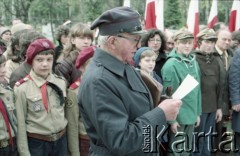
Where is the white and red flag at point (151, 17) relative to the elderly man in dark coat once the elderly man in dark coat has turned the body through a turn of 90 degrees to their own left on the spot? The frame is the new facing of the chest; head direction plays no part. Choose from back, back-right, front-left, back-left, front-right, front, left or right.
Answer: front

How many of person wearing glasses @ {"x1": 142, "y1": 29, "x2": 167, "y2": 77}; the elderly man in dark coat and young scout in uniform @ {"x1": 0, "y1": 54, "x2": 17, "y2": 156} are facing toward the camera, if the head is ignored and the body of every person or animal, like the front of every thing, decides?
2

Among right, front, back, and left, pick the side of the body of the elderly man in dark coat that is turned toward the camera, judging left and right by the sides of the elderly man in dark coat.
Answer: right

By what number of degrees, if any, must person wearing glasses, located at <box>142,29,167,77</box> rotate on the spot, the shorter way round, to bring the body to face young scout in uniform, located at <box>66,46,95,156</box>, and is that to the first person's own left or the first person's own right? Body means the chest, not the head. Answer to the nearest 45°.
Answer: approximately 45° to the first person's own right

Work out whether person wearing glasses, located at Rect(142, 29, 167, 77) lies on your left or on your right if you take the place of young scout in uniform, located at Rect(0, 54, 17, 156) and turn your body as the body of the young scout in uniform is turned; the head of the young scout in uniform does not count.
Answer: on your left

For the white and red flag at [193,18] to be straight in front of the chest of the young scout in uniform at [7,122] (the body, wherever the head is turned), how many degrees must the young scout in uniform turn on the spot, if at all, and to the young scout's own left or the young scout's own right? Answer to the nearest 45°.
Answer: approximately 135° to the young scout's own left

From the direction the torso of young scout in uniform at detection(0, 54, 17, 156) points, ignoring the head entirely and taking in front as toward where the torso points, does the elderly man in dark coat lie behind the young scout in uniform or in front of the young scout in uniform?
in front

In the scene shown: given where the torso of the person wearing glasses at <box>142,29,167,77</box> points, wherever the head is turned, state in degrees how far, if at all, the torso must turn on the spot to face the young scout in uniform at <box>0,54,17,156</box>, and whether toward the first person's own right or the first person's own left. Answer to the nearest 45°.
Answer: approximately 45° to the first person's own right

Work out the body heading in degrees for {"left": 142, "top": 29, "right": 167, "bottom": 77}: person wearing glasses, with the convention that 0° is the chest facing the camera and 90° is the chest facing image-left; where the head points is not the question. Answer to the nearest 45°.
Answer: approximately 0°

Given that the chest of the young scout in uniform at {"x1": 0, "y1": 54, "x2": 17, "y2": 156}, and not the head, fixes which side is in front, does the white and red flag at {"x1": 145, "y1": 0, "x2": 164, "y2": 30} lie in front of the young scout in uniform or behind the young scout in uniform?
behind

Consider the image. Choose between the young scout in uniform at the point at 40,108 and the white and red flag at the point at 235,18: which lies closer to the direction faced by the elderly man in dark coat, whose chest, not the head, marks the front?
the white and red flag

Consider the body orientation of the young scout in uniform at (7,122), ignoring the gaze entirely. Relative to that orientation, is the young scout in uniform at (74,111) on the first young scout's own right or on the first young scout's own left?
on the first young scout's own left
